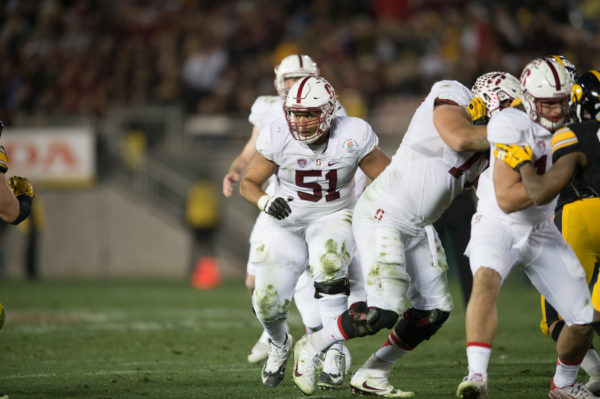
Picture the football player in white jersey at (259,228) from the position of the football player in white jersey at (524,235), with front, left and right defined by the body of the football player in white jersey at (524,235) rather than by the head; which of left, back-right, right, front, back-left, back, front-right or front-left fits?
back

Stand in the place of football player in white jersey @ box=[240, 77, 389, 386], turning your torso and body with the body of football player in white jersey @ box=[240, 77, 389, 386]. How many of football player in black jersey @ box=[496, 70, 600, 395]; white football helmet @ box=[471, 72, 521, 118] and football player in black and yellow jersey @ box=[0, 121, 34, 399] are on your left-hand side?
2

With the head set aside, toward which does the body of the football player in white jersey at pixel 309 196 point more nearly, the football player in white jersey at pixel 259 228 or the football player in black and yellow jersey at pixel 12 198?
the football player in black and yellow jersey

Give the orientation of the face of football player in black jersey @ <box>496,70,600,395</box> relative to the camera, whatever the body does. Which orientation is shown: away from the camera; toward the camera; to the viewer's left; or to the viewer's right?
to the viewer's left

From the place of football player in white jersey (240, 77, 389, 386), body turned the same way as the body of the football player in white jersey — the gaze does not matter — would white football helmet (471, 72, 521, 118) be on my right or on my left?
on my left

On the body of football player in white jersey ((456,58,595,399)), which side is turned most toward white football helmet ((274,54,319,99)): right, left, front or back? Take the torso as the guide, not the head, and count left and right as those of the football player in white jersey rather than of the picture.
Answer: back

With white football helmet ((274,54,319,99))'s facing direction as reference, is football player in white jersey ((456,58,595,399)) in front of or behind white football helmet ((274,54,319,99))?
in front

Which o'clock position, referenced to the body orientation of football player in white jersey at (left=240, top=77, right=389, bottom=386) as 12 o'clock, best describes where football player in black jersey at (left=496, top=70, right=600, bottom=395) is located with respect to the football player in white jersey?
The football player in black jersey is roughly at 9 o'clock from the football player in white jersey.

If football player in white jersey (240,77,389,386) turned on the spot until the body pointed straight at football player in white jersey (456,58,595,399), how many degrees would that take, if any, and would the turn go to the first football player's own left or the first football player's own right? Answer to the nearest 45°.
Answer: approximately 45° to the first football player's own left

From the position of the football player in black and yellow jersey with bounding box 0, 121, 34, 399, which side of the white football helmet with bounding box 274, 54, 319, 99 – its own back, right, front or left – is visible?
right

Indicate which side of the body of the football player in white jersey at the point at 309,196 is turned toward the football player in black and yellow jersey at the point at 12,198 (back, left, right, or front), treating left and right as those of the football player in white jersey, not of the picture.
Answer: right

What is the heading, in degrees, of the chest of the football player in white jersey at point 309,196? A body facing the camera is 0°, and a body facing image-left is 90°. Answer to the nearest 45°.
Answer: approximately 0°

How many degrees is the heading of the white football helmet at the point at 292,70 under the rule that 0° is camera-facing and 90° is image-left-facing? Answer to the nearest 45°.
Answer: approximately 315°
